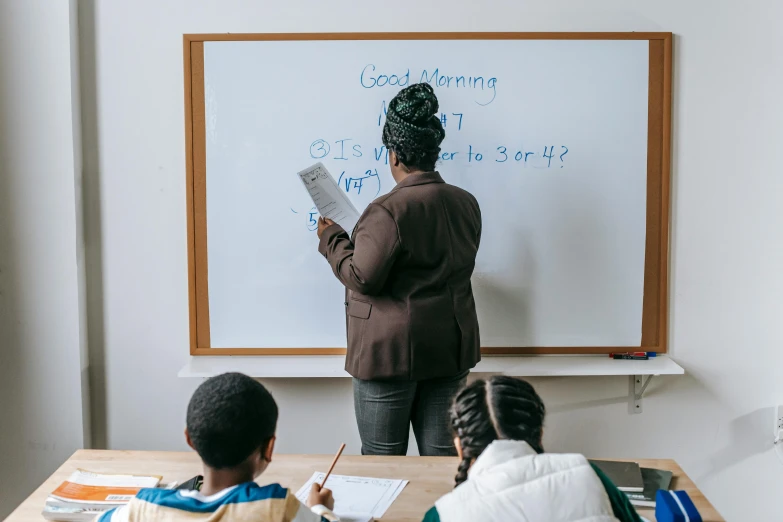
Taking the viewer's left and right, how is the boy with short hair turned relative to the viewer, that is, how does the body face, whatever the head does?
facing away from the viewer

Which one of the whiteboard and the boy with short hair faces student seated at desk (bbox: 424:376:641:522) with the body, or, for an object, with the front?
the whiteboard

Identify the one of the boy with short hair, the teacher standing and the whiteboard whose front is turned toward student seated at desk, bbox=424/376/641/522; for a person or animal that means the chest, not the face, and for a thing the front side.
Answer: the whiteboard

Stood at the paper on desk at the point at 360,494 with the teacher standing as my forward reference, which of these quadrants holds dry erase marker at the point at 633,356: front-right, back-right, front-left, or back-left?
front-right

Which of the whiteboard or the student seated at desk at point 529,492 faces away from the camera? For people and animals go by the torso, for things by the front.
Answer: the student seated at desk

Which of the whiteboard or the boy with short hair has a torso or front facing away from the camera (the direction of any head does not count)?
the boy with short hair

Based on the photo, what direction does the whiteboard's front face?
toward the camera

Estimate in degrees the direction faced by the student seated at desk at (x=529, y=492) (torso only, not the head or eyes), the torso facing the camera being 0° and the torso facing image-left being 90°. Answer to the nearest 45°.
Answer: approximately 180°

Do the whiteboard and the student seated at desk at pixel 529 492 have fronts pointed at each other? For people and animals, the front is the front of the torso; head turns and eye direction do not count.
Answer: yes

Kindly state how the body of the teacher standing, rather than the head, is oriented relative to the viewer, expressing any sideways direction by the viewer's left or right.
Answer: facing away from the viewer and to the left of the viewer

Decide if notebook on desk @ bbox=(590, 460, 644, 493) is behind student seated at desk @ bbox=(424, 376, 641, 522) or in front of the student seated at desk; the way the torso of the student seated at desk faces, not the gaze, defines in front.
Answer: in front

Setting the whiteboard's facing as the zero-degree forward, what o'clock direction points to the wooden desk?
The wooden desk is roughly at 1 o'clock from the whiteboard.
